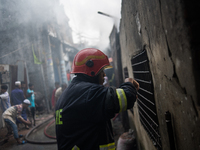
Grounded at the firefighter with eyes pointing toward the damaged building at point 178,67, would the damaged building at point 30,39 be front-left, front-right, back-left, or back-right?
back-left

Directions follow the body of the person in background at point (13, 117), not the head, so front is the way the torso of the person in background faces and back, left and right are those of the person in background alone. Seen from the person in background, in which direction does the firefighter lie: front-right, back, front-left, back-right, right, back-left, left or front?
right

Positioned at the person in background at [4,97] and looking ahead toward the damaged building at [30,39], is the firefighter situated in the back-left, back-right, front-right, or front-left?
back-right

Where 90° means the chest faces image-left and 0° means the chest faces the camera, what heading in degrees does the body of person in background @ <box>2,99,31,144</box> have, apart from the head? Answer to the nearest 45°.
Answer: approximately 270°

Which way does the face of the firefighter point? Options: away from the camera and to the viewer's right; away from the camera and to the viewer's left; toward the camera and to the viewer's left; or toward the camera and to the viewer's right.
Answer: away from the camera and to the viewer's right

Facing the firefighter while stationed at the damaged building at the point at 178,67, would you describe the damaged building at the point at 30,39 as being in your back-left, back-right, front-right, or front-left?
front-right

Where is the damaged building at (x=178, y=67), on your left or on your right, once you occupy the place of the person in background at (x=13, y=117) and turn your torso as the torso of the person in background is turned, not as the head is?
on your right

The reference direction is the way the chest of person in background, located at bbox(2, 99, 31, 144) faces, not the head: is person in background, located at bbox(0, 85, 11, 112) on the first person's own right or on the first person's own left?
on the first person's own left

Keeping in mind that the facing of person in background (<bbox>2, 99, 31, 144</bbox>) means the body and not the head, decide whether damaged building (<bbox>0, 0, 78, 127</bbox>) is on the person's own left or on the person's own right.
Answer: on the person's own left
